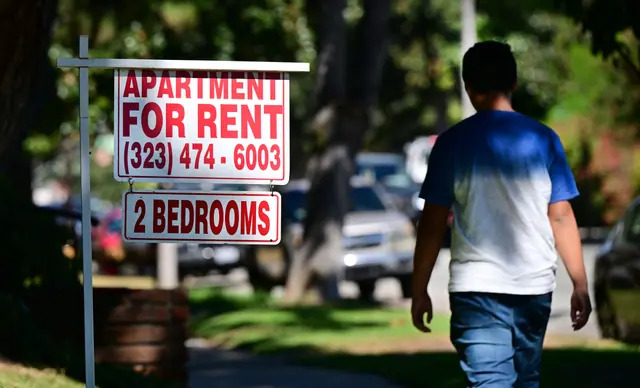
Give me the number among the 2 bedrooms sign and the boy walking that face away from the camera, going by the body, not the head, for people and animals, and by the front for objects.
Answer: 1

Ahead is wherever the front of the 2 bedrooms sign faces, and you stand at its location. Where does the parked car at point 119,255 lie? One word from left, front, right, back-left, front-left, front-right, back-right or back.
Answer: back

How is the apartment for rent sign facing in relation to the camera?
toward the camera

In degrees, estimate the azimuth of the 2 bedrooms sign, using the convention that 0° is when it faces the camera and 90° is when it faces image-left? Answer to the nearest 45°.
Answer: approximately 0°

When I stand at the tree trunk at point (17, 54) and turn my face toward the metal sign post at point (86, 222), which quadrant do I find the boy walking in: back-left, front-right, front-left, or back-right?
front-left

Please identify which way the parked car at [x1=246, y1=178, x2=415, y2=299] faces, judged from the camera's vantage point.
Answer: facing the viewer and to the right of the viewer

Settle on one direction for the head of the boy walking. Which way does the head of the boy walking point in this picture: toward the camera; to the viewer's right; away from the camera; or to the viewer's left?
away from the camera

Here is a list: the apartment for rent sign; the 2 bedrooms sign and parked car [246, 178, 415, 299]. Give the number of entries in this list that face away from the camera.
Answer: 0

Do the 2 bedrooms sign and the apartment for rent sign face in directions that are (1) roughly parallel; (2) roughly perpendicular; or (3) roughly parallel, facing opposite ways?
roughly parallel

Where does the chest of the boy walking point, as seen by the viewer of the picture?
away from the camera

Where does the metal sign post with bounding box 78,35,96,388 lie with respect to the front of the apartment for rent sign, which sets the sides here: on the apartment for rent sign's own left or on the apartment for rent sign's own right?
on the apartment for rent sign's own right

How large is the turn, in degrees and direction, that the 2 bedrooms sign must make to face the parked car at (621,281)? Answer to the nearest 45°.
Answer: approximately 135° to its left

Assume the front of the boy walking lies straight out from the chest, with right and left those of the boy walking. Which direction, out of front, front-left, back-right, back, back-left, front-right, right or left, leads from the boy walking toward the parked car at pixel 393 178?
front

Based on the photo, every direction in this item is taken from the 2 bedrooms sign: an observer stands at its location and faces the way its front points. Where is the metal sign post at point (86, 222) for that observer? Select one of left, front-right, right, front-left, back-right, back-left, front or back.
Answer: right

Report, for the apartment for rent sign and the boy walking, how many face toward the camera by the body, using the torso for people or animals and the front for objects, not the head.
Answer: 1
